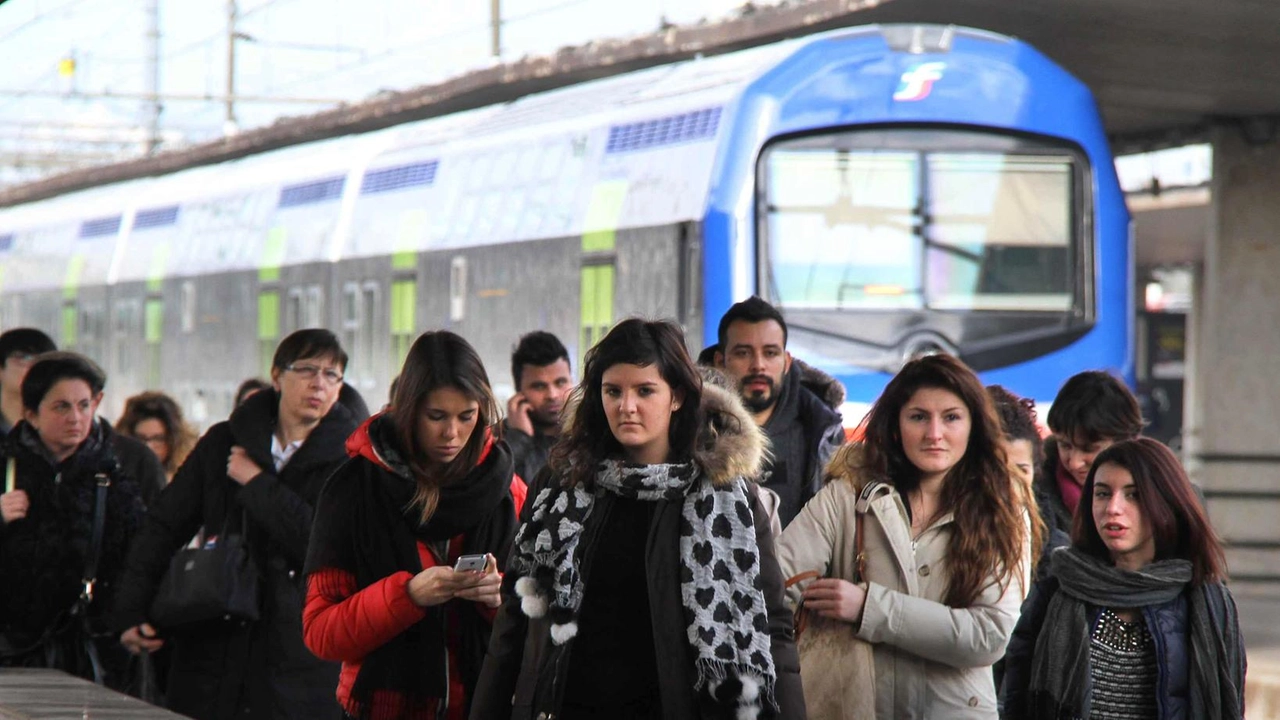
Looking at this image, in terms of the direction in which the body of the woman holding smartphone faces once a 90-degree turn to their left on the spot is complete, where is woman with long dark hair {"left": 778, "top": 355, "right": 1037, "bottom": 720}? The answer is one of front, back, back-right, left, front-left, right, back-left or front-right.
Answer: front-right

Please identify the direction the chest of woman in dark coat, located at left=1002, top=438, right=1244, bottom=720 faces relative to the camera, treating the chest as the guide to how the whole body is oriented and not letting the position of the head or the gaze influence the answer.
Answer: toward the camera

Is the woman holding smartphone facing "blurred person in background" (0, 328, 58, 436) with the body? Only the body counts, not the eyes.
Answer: no

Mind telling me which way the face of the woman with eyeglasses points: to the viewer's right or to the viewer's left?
to the viewer's right

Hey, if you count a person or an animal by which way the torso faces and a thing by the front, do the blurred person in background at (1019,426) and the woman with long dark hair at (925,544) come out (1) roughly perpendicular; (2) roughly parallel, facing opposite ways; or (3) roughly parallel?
roughly parallel

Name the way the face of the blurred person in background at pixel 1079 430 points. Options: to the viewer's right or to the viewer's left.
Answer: to the viewer's left

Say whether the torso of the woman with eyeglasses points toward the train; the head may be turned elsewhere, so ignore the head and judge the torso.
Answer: no

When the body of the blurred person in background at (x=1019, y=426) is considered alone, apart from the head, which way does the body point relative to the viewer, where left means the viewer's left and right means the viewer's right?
facing the viewer

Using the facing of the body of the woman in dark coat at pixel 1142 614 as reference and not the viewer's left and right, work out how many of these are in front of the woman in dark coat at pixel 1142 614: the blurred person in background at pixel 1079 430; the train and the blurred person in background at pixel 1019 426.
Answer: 0

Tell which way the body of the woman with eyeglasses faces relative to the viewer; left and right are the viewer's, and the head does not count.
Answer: facing the viewer and to the right of the viewer

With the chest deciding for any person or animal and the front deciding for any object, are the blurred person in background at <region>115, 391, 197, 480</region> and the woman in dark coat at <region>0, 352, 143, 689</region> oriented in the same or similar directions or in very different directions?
same or similar directions

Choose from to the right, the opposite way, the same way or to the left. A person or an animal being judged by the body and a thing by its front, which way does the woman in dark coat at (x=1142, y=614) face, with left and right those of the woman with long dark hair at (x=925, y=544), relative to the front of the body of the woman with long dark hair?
the same way

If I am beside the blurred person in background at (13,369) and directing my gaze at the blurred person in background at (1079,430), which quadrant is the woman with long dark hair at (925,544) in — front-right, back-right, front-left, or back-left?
front-right

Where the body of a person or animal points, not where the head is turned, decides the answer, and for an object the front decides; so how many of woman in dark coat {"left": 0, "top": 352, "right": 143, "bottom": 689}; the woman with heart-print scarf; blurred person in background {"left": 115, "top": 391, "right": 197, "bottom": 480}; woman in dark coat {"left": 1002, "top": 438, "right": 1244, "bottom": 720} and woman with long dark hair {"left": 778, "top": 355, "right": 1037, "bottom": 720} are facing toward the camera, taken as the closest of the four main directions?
5

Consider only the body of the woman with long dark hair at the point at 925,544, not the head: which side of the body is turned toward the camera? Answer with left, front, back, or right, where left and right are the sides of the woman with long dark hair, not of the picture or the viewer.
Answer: front
